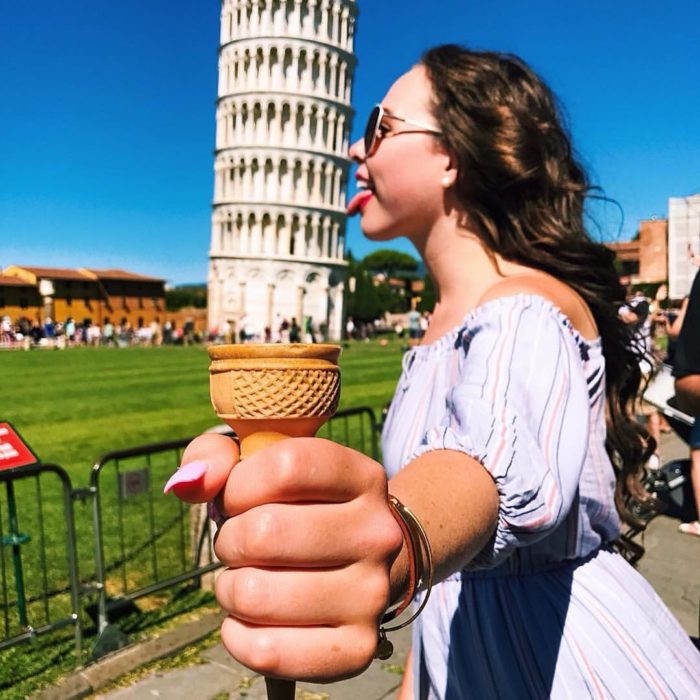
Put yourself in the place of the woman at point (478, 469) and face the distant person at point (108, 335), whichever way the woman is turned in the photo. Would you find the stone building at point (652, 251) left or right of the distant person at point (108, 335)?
right

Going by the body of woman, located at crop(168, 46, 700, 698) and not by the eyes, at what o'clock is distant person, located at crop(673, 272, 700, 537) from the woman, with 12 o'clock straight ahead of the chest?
The distant person is roughly at 4 o'clock from the woman.

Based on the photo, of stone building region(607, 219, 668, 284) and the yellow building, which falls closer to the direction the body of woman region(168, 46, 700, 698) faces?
the yellow building

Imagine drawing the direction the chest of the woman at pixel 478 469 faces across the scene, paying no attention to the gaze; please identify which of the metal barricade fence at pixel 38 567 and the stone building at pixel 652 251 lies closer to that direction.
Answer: the metal barricade fence

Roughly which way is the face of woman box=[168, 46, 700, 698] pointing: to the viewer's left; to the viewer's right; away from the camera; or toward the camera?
to the viewer's left

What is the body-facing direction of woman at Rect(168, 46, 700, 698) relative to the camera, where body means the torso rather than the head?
to the viewer's left

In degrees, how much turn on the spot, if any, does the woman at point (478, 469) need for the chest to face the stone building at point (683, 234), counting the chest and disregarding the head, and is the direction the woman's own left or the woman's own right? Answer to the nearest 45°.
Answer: approximately 135° to the woman's own right

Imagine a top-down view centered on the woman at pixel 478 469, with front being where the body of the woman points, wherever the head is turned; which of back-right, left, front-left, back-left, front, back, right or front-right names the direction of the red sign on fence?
front-right

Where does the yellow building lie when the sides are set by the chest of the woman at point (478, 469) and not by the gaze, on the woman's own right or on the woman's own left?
on the woman's own right

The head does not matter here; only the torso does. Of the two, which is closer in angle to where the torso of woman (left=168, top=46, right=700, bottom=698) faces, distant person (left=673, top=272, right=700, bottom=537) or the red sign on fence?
the red sign on fence
